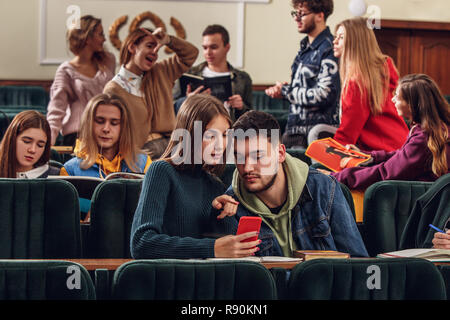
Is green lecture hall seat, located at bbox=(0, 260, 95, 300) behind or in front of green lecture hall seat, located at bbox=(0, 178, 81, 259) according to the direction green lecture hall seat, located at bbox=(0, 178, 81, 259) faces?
in front

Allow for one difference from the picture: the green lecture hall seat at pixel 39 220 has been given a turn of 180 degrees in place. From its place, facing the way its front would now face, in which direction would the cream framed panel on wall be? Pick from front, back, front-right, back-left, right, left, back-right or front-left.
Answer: front

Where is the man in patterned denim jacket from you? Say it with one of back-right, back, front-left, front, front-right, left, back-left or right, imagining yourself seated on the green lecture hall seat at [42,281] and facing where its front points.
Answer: back-left

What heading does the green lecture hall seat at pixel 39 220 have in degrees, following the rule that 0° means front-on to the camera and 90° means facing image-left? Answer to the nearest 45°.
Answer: approximately 0°

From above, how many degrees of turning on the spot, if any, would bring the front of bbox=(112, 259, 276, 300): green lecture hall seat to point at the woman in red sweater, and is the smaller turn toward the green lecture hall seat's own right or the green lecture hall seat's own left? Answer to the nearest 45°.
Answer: approximately 135° to the green lecture hall seat's own left

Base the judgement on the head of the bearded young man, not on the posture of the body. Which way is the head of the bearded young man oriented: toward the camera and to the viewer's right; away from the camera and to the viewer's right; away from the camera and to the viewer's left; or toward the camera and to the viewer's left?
toward the camera and to the viewer's left

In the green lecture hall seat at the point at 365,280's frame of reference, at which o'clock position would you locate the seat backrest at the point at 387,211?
The seat backrest is roughly at 6 o'clock from the green lecture hall seat.

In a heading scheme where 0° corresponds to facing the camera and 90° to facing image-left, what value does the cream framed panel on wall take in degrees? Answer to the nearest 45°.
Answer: approximately 0°

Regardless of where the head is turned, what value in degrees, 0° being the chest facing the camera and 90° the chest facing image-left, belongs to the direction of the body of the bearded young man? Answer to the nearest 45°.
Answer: approximately 45°

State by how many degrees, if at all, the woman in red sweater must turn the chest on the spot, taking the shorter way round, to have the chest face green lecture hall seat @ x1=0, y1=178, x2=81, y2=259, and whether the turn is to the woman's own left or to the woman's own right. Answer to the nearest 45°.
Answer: approximately 90° to the woman's own left

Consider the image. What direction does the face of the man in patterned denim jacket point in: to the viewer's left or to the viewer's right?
to the viewer's left
